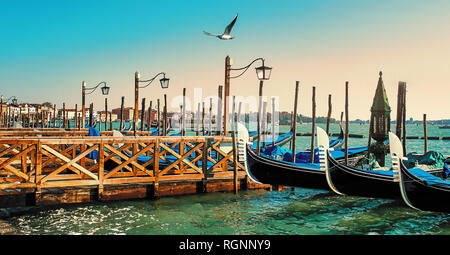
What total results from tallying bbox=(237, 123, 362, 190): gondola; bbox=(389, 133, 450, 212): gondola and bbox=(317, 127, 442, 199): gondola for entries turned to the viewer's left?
3

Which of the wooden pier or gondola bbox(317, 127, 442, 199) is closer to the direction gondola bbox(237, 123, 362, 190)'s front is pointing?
the wooden pier

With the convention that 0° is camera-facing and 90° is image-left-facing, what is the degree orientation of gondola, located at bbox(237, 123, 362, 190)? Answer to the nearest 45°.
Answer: approximately 90°

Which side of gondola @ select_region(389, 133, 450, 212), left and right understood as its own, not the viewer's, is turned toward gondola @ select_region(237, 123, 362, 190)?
front

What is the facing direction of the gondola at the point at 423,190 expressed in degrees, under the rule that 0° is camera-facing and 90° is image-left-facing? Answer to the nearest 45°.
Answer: approximately 90°

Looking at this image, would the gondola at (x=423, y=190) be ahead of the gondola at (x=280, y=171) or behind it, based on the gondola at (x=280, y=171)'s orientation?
behind

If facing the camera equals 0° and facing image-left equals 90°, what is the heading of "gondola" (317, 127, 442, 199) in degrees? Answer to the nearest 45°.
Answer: approximately 90°

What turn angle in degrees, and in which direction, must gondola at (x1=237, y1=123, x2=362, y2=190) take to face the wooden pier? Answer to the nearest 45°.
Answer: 0° — it already faces it

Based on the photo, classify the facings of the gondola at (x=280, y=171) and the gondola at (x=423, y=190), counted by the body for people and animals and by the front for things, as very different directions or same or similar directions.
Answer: same or similar directions

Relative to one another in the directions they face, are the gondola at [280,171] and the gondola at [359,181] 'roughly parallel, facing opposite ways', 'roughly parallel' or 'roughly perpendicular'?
roughly parallel

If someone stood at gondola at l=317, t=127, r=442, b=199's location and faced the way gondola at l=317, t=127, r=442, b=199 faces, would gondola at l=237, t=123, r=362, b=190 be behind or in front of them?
in front

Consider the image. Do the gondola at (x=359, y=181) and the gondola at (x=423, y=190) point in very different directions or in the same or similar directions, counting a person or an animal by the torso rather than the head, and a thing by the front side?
same or similar directions

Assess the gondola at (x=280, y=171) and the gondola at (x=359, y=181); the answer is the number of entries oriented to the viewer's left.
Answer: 2
